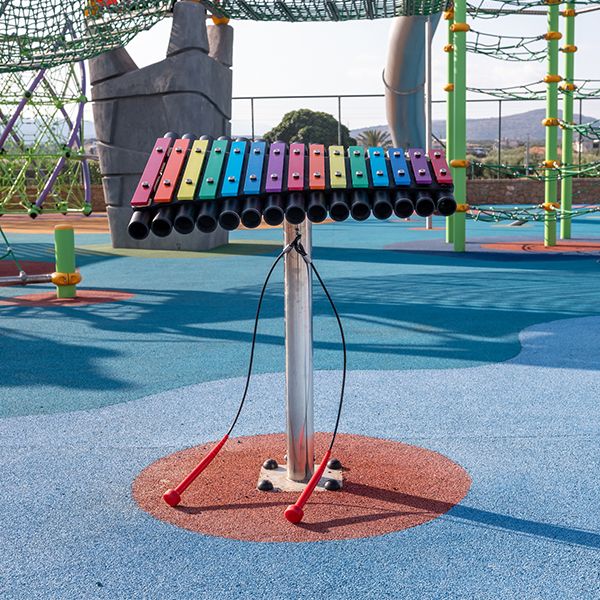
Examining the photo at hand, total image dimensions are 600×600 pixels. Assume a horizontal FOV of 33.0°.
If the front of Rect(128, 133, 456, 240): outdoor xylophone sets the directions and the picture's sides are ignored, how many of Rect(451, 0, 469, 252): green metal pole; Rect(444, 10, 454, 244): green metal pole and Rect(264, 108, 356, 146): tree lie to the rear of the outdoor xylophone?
3

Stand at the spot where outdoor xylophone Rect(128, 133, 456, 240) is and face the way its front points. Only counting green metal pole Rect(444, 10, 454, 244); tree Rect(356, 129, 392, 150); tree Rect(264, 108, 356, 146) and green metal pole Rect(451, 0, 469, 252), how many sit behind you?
4

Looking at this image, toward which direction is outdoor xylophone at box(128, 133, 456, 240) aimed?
toward the camera

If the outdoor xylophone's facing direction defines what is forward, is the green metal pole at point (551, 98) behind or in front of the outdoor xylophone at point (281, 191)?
behind

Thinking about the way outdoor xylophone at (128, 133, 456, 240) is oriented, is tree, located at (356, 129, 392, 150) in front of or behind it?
behind

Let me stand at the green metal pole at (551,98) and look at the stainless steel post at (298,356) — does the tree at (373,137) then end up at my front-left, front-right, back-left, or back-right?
back-right

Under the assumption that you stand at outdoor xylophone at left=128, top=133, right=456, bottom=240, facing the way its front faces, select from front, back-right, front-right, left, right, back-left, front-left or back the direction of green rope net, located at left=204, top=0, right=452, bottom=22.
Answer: back

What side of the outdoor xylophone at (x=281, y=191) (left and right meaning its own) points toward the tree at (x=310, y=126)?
back

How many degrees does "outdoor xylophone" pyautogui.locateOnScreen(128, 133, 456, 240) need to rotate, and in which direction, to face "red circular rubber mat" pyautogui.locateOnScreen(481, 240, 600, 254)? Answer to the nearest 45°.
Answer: approximately 180°

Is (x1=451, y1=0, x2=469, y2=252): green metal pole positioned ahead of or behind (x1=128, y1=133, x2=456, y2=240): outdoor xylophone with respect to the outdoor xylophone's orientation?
behind
